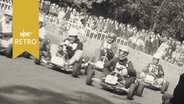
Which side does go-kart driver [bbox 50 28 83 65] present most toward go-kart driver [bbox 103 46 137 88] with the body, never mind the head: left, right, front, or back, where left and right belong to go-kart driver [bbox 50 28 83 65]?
left

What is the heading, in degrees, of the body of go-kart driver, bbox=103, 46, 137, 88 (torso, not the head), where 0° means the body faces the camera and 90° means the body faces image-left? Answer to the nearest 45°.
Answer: approximately 45°

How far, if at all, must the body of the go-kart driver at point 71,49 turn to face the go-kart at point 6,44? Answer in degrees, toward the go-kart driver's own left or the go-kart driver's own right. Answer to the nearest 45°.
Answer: approximately 45° to the go-kart driver's own right

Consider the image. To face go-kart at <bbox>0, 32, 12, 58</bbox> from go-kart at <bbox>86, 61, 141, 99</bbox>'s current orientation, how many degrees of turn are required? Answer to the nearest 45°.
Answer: approximately 45° to its right
